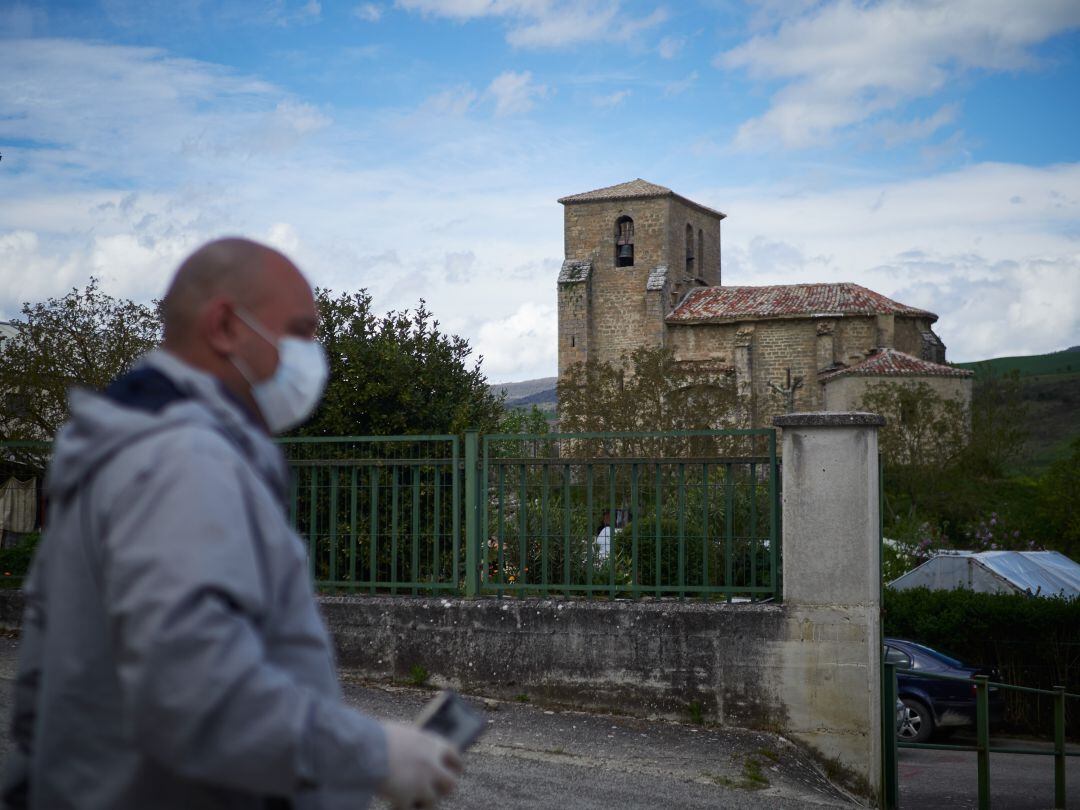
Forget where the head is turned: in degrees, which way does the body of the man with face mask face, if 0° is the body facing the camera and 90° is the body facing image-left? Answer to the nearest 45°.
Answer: approximately 270°

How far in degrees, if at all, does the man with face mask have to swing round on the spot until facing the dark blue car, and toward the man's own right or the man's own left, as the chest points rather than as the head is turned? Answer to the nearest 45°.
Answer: approximately 45° to the man's own left

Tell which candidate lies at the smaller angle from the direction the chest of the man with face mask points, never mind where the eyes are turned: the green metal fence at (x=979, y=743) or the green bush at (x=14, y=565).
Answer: the green metal fence

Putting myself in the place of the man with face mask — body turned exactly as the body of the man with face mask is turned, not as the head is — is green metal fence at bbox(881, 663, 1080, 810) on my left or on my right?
on my left

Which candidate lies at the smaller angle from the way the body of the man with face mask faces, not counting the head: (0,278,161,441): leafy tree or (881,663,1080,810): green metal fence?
the green metal fence

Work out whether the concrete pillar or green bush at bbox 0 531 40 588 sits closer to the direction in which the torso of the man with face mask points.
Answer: the concrete pillar

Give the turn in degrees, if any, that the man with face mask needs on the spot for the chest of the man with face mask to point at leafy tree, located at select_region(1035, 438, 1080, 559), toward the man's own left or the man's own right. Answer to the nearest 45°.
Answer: approximately 45° to the man's own left

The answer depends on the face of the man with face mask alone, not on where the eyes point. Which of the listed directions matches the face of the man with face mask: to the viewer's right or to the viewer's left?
to the viewer's right

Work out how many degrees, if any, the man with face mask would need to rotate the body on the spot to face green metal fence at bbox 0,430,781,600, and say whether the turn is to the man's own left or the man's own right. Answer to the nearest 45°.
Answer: approximately 90° to the man's own left

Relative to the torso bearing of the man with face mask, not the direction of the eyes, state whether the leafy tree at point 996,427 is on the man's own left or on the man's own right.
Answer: on the man's own left

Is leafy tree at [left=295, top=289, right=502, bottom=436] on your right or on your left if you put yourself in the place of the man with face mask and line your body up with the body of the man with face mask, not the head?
on your left

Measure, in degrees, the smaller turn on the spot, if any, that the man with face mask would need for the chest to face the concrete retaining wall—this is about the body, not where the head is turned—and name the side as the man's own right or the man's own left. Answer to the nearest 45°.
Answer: approximately 45° to the man's own left

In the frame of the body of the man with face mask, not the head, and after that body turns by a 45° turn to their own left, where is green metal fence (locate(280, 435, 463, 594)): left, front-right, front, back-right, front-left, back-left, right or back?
front-left

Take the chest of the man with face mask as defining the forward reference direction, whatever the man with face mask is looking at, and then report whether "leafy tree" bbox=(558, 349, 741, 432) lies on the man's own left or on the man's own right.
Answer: on the man's own left
